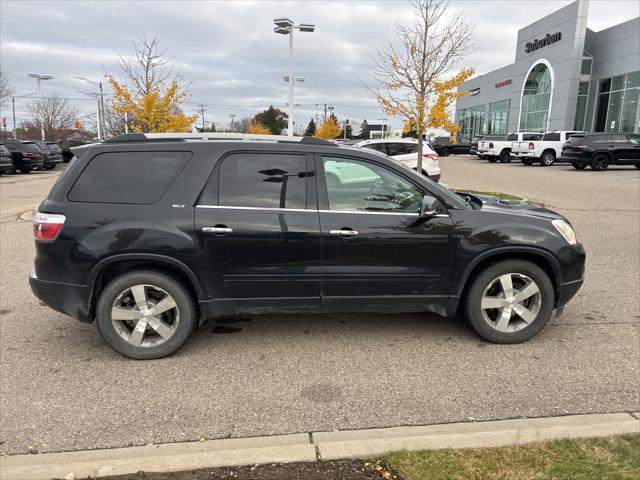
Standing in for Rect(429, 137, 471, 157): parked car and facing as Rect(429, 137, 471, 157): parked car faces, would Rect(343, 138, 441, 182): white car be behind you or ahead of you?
behind

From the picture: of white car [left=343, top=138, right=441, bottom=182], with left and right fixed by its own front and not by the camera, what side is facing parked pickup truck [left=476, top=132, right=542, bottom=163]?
right

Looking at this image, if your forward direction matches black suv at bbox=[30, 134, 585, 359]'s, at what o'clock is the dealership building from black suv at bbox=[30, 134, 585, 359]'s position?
The dealership building is roughly at 10 o'clock from the black suv.

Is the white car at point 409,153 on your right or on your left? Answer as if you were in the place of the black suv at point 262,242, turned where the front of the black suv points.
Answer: on your left

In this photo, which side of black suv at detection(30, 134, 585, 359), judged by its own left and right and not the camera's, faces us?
right

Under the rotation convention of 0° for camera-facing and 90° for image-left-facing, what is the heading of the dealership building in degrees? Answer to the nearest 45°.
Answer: approximately 45°

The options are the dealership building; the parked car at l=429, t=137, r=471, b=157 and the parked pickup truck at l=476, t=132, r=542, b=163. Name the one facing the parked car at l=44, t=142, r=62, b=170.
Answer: the dealership building
